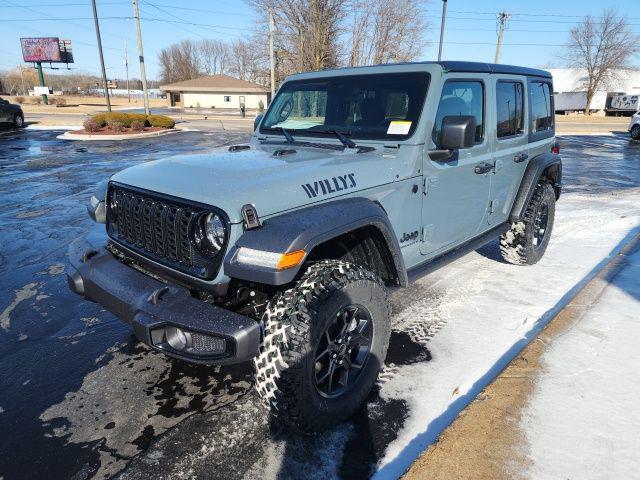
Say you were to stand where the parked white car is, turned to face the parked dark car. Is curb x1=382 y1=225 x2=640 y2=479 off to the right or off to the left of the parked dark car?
left

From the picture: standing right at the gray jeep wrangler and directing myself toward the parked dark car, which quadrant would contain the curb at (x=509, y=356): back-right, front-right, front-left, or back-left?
back-right

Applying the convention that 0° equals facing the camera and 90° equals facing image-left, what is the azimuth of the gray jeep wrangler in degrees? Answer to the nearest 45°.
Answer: approximately 45°

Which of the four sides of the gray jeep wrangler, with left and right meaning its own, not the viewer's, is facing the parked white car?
back

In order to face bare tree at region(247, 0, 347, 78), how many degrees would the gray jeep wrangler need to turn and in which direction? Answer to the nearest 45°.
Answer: approximately 135° to its right

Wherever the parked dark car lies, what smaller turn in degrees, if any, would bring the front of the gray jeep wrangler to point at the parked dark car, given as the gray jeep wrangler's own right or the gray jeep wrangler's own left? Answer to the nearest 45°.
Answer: approximately 90° to the gray jeep wrangler's own right
